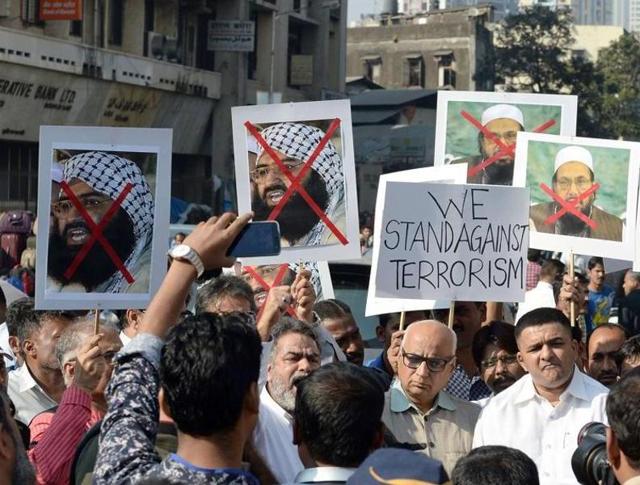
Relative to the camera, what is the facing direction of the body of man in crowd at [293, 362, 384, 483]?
away from the camera

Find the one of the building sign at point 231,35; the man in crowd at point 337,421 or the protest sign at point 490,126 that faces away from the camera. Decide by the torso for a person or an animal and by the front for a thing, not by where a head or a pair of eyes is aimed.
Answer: the man in crowd

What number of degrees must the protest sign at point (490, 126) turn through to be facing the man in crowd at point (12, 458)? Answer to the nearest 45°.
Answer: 0° — it already faces them

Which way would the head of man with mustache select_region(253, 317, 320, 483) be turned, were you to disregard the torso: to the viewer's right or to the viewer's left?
to the viewer's right

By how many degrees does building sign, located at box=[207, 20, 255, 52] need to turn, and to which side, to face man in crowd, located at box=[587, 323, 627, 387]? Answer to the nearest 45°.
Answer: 0° — it already faces them

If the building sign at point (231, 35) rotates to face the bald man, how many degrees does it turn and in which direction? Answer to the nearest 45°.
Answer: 0° — it already faces them

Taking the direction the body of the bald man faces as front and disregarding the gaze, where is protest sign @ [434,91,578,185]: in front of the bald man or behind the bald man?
behind

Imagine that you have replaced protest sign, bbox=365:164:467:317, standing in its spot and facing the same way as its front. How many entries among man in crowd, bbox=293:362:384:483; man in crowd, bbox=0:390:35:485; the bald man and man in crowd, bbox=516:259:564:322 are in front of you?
3

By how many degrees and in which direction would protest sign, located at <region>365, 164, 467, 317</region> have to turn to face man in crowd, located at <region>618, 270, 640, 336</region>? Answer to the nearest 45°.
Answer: approximately 135° to its left

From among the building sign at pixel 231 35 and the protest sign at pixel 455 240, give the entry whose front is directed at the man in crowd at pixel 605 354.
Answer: the building sign

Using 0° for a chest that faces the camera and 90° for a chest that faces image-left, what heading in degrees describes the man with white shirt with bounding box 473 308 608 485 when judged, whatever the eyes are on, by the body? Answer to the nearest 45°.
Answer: approximately 0°

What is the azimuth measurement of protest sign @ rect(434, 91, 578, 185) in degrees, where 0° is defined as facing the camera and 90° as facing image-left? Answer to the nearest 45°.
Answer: approximately 0°
